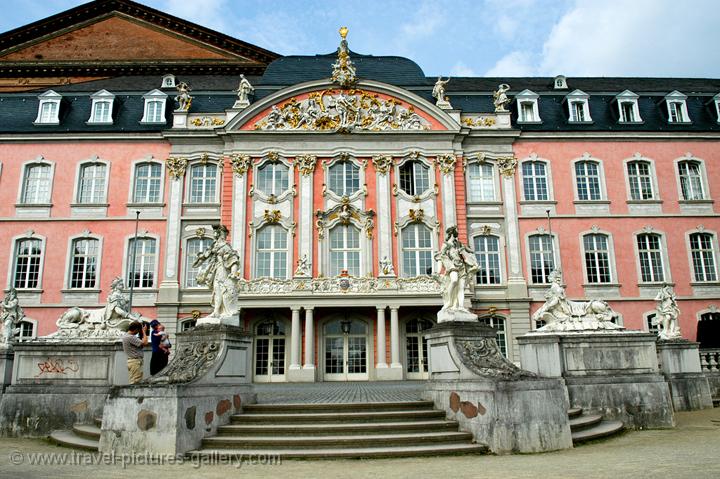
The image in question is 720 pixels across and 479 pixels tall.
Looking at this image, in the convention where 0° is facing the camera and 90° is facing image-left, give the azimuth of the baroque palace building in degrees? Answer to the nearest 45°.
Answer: approximately 0°

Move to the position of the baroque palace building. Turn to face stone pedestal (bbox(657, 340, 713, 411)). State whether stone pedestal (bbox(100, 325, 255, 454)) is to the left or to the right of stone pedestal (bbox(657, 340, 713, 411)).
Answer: right

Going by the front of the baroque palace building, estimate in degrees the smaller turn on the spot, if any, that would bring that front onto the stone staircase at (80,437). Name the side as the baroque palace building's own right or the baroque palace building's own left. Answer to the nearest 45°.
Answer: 0° — it already faces it

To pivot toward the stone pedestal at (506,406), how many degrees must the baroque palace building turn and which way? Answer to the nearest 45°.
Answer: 0° — it already faces it
